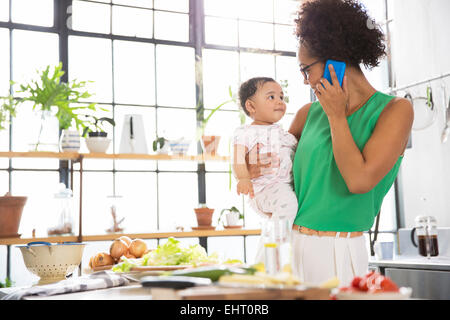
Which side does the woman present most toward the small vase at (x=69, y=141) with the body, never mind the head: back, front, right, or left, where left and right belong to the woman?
right

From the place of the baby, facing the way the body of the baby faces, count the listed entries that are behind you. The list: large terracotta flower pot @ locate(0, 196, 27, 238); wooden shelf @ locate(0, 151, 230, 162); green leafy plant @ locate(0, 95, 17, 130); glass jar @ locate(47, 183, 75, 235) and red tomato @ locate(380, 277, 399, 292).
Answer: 4

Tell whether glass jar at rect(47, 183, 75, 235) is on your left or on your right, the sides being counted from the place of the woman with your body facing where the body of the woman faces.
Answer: on your right

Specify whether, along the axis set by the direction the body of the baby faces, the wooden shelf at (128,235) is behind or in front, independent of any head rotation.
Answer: behind

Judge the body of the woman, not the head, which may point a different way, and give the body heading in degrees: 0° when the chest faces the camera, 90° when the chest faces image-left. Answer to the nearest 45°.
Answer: approximately 45°

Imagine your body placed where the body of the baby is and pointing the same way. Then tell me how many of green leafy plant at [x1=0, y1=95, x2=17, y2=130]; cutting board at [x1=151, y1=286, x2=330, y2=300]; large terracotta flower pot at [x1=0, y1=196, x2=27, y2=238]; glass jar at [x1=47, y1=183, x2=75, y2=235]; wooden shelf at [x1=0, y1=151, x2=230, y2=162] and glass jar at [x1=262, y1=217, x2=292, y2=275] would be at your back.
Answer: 4

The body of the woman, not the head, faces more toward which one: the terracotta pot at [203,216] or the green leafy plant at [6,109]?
the green leafy plant

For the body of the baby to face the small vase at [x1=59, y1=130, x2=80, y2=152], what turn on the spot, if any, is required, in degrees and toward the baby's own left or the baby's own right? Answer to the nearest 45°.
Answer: approximately 180°

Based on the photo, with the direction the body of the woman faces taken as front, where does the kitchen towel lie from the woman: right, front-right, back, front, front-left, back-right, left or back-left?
front-right

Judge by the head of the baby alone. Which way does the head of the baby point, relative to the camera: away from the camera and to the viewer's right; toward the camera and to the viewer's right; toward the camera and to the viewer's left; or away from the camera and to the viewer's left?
toward the camera and to the viewer's right

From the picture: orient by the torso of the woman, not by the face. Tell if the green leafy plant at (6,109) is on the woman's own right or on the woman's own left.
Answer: on the woman's own right
